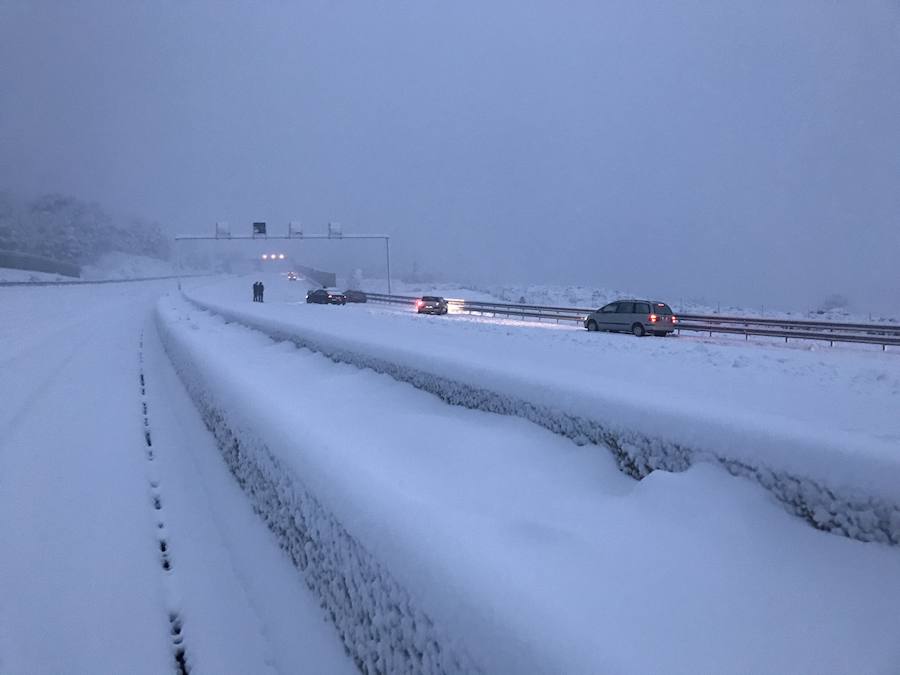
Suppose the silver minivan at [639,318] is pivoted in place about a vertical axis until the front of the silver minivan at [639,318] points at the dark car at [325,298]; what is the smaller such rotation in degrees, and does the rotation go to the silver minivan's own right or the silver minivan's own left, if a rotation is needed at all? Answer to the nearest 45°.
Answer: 0° — it already faces it

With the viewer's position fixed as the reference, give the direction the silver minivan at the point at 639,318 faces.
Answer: facing away from the viewer and to the left of the viewer

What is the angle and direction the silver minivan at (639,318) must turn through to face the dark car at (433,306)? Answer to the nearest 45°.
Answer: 0° — it already faces it
